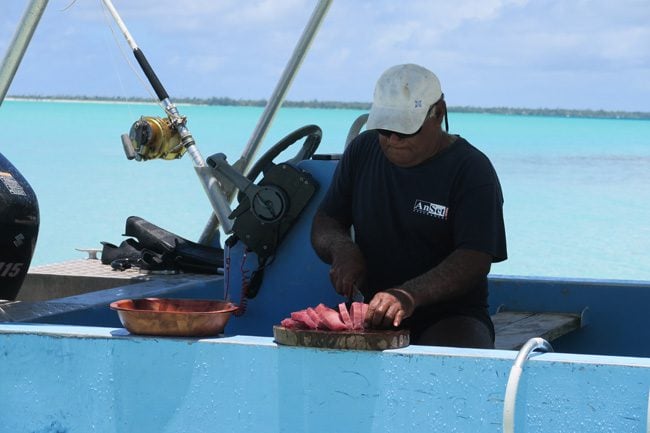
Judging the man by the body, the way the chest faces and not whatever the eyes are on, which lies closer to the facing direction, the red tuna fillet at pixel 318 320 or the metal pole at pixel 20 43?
the red tuna fillet

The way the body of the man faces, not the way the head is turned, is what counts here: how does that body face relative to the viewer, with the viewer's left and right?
facing the viewer and to the left of the viewer

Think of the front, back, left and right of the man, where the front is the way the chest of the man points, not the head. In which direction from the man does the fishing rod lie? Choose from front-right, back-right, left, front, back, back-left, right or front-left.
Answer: right

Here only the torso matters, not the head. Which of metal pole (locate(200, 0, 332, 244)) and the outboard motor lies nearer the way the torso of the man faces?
the outboard motor

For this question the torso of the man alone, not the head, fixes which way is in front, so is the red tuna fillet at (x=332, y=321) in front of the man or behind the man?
in front

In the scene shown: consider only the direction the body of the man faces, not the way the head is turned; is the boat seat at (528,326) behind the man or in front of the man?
behind

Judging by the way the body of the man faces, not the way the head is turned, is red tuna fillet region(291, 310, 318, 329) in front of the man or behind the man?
in front

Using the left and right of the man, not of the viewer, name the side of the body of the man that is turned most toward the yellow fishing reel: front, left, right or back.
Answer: right

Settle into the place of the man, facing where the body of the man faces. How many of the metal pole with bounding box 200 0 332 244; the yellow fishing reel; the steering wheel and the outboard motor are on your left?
0

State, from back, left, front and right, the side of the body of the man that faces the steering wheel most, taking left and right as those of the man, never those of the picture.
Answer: right

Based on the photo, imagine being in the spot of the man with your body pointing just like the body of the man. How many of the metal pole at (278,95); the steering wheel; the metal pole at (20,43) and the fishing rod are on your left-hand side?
0

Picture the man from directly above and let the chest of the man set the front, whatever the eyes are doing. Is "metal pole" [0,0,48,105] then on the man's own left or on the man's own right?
on the man's own right
